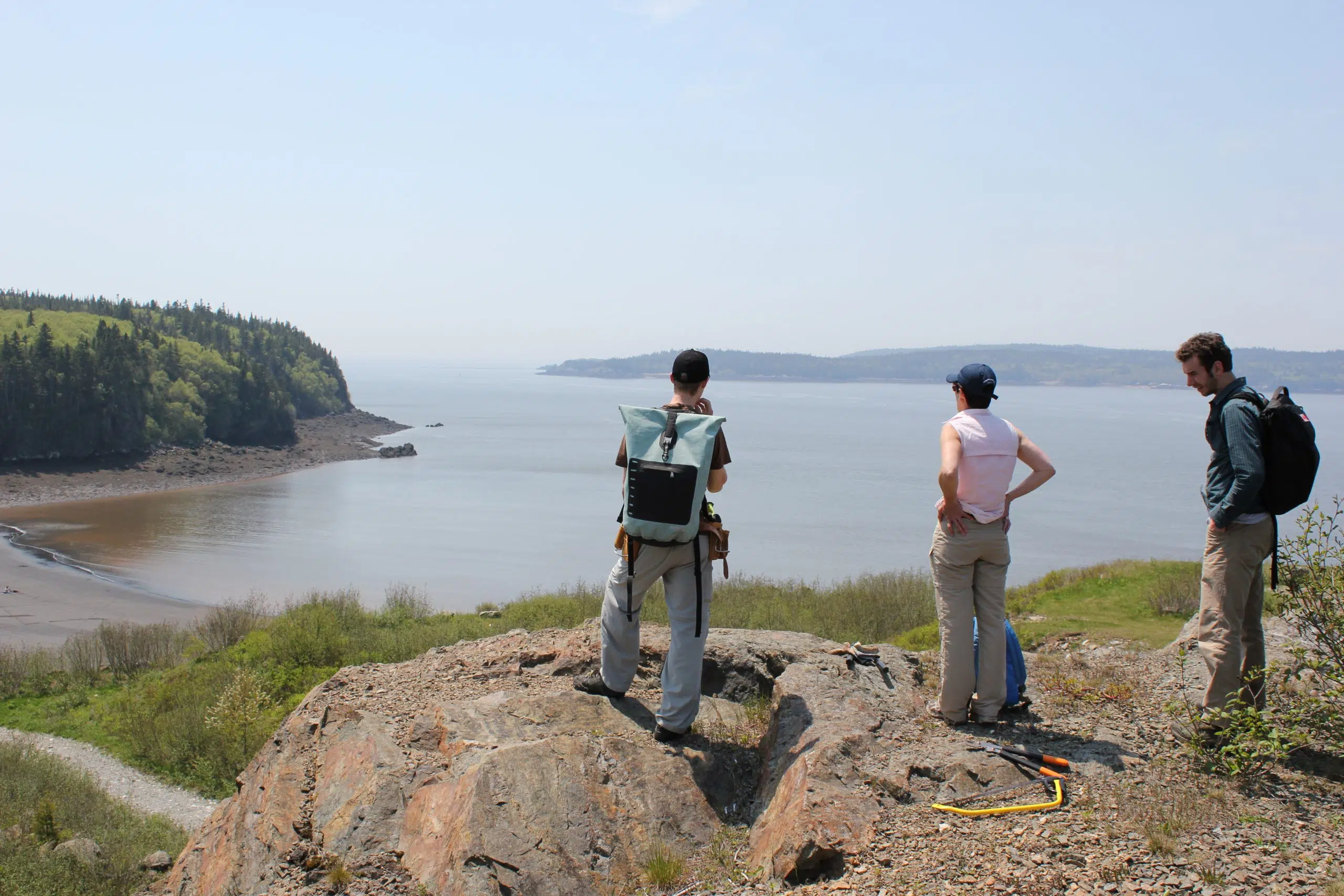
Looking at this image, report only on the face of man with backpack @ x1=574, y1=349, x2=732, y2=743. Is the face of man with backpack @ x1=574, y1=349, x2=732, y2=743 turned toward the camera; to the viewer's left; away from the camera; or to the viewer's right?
away from the camera

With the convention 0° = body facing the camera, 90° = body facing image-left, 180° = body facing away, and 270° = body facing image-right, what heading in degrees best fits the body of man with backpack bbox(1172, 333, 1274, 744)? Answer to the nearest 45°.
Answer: approximately 90°

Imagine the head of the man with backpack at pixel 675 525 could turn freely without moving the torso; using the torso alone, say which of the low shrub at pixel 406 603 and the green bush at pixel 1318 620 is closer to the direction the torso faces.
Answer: the low shrub

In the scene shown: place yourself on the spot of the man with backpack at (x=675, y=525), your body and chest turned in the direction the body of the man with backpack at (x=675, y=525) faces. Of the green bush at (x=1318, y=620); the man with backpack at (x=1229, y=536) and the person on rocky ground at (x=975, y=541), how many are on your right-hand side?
3

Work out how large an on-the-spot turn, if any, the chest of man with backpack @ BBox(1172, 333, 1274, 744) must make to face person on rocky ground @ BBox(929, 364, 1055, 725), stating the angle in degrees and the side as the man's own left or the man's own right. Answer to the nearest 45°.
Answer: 0° — they already face them

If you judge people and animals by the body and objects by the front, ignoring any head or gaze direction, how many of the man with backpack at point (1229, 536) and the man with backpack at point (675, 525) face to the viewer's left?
1

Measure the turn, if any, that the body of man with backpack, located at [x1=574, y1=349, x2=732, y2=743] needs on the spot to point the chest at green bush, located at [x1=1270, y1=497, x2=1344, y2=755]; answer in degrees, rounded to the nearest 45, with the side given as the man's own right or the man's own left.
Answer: approximately 90° to the man's own right

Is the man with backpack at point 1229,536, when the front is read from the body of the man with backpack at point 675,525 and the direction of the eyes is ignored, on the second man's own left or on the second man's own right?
on the second man's own right

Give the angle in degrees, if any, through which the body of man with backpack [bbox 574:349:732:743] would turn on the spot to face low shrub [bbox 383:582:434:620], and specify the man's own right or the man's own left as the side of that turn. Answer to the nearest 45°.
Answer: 0° — they already face it

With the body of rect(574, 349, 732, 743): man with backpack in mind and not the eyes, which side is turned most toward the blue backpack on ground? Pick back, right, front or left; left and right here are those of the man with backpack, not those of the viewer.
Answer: right

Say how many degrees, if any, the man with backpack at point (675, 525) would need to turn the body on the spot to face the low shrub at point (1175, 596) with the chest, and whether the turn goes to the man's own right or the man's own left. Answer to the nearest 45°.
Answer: approximately 45° to the man's own right

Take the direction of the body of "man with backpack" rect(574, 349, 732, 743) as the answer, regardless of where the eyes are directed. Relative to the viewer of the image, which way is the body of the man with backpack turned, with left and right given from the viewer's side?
facing away from the viewer

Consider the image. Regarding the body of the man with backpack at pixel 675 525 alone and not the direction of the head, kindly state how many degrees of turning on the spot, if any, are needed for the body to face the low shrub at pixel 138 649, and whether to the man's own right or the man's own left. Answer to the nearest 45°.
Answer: approximately 45° to the man's own left
